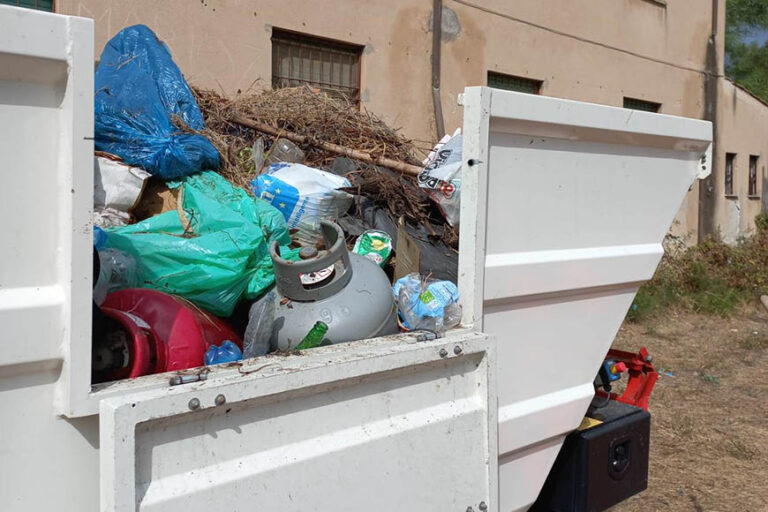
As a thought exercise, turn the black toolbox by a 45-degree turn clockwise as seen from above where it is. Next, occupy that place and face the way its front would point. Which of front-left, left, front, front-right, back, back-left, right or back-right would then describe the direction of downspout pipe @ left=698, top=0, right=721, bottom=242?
back

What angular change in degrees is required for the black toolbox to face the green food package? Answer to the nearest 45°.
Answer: approximately 135° to its right

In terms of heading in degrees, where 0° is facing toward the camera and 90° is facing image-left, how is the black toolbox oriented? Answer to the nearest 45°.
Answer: approximately 315°

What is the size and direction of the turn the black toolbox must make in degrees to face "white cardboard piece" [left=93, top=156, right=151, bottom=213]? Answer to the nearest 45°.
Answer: approximately 135° to its right

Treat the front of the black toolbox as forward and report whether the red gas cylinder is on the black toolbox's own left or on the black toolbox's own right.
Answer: on the black toolbox's own right

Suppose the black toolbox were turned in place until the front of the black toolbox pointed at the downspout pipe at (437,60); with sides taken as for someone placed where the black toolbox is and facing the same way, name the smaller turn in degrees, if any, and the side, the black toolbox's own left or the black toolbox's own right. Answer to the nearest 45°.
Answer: approximately 135° to the black toolbox's own left

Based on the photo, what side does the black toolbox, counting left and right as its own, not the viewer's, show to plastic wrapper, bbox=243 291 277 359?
right

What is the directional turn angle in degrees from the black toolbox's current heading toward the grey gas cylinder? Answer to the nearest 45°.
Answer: approximately 90° to its right

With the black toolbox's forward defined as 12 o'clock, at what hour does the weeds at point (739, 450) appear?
The weeds is roughly at 8 o'clock from the black toolbox.

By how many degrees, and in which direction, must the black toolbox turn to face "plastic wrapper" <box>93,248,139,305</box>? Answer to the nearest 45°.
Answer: approximately 90° to its right

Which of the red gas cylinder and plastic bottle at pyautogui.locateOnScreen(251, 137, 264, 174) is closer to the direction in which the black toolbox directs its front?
the red gas cylinder

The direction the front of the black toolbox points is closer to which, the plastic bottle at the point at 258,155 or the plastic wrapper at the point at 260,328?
the plastic wrapper

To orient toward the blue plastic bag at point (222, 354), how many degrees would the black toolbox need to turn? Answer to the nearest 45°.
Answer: approximately 90° to its right
